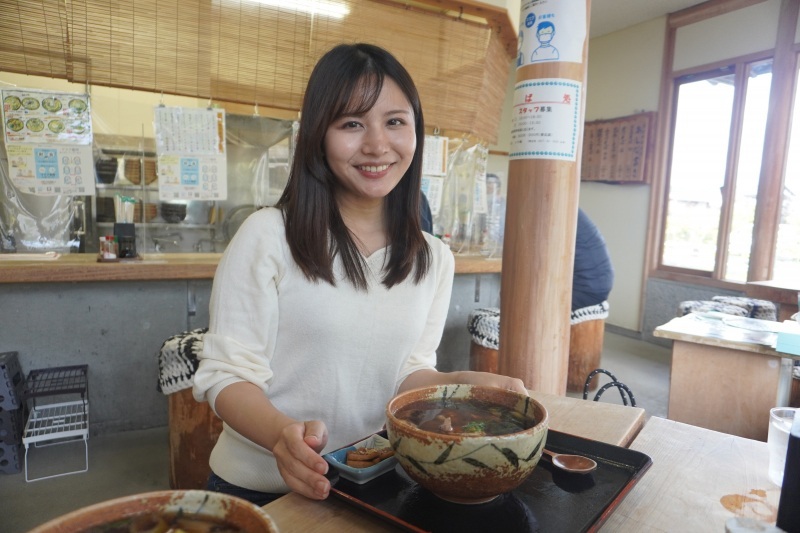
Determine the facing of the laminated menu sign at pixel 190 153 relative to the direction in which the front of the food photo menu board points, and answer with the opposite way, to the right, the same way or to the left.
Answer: the same way

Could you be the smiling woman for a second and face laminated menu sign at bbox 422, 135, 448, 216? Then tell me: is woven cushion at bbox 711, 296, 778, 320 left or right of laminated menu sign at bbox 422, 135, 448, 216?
right

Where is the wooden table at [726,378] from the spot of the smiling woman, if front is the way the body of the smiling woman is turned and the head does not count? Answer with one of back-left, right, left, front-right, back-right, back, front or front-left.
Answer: left

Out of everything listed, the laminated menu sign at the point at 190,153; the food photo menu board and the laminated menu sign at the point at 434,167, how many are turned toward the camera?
3

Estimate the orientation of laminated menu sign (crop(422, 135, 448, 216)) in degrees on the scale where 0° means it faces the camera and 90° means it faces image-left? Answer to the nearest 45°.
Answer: approximately 0°

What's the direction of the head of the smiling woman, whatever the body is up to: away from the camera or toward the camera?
toward the camera

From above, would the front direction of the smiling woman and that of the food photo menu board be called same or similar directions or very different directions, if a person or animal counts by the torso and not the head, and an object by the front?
same or similar directions

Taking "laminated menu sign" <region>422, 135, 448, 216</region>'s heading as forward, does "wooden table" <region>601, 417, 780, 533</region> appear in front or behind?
in front

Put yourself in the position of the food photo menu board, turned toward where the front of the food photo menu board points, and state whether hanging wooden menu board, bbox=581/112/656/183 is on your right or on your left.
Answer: on your left

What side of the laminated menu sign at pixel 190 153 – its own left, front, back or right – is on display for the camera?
front

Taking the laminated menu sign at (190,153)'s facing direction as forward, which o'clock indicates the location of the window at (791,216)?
The window is roughly at 9 o'clock from the laminated menu sign.

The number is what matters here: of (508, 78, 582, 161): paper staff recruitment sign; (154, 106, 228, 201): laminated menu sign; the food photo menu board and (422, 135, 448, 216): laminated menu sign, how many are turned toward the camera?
4

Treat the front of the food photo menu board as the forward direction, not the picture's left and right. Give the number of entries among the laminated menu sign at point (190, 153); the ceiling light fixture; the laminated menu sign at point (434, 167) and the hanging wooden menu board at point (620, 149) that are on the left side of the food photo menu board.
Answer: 4

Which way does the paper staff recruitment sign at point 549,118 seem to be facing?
toward the camera

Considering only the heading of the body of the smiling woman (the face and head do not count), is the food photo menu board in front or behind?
behind

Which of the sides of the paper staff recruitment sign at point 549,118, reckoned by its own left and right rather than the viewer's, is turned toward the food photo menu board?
right
